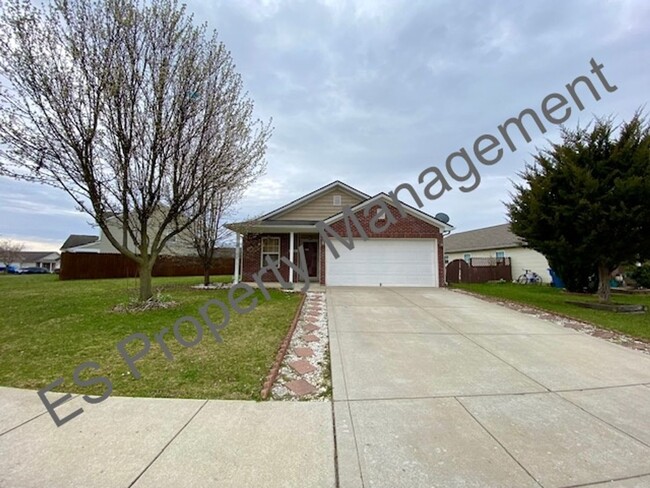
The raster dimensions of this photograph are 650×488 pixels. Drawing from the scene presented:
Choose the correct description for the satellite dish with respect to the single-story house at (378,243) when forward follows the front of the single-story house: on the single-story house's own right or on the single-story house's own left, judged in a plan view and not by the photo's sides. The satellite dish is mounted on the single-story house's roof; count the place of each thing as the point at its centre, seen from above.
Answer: on the single-story house's own left

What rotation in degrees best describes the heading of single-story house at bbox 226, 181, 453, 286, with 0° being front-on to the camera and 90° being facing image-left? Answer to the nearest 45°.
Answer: approximately 0°

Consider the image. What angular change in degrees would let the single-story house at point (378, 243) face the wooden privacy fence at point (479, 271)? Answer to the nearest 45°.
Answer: approximately 135° to its left

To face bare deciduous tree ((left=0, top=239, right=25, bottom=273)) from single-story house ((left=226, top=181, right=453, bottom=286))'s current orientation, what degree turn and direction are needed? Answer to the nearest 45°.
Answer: approximately 135° to its right

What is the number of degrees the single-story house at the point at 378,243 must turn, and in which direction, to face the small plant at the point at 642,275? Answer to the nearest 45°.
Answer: approximately 90° to its left

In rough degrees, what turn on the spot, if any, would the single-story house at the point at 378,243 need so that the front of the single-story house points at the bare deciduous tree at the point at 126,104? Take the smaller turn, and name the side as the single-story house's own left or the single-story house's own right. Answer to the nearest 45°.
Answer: approximately 45° to the single-story house's own right

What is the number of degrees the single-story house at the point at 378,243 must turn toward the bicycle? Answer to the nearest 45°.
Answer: approximately 135° to its left

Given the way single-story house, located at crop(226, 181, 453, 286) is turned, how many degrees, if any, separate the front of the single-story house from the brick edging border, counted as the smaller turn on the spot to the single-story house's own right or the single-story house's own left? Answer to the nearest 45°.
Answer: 0° — it already faces it

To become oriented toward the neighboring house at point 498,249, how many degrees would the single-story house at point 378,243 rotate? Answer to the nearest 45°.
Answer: approximately 135° to its left

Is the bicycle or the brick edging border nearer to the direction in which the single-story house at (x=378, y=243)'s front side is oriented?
the brick edging border

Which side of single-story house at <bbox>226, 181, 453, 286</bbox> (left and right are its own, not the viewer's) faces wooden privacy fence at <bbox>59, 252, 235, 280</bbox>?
right

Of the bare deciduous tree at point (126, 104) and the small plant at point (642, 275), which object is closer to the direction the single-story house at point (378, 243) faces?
the bare deciduous tree
